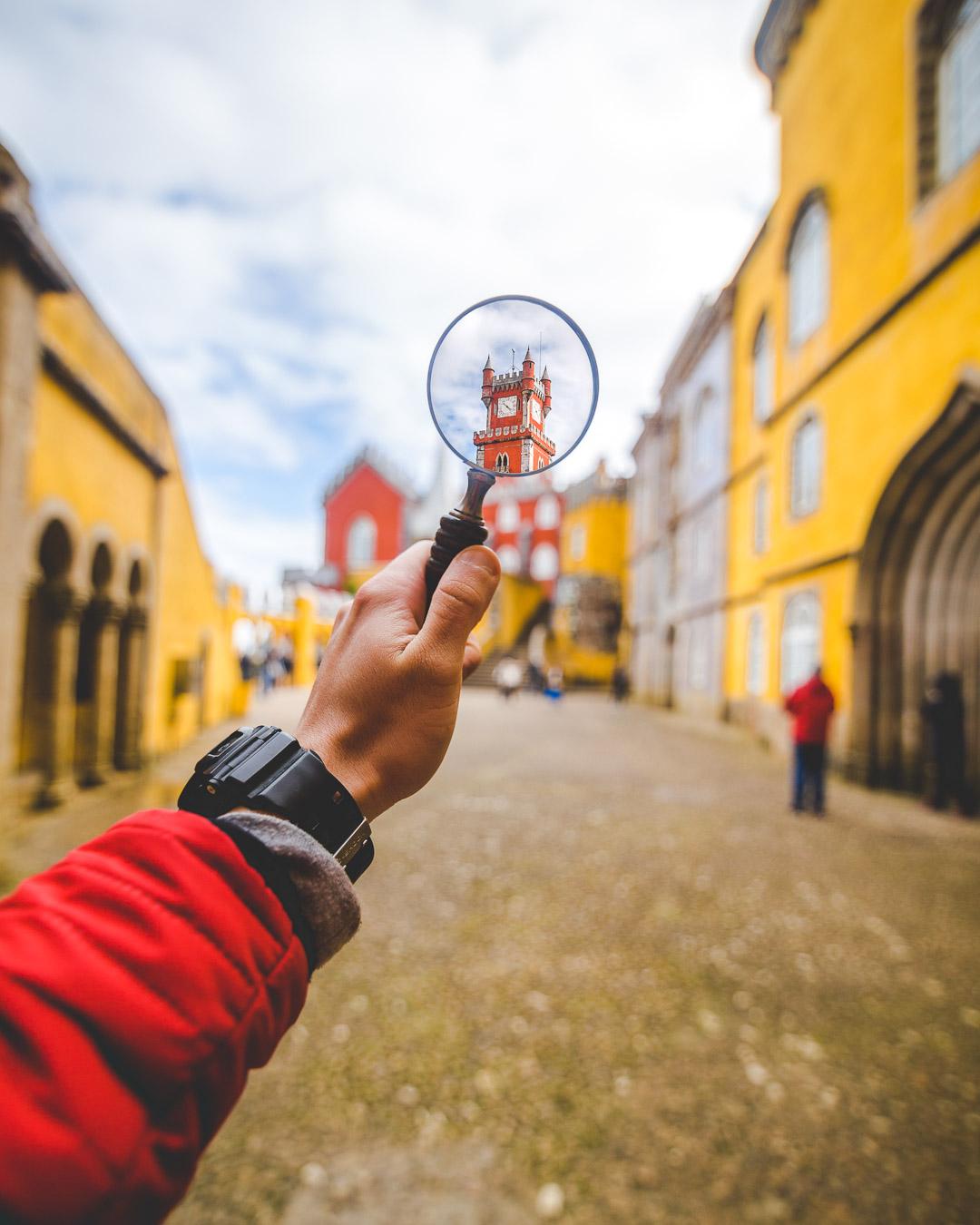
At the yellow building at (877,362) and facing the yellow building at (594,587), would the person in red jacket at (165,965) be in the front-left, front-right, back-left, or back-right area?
back-left

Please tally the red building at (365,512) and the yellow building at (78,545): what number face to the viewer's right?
1

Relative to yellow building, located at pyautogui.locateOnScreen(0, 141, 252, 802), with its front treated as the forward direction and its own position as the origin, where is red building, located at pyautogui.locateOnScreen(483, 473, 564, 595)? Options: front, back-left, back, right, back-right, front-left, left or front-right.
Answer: front-left

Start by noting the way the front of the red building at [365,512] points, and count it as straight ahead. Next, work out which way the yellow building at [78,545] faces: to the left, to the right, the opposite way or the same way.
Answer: to the left

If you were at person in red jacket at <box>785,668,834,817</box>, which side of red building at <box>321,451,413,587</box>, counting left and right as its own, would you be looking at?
front

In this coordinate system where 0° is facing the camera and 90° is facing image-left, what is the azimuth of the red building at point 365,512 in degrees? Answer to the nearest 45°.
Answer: approximately 0°

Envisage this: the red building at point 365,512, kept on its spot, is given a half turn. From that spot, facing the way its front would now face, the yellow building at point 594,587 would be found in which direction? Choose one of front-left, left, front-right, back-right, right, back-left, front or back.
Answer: back-right

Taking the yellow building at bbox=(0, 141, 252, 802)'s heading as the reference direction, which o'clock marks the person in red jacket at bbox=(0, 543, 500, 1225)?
The person in red jacket is roughly at 3 o'clock from the yellow building.

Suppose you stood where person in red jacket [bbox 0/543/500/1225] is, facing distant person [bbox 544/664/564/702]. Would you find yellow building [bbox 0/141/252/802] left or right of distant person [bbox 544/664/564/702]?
left

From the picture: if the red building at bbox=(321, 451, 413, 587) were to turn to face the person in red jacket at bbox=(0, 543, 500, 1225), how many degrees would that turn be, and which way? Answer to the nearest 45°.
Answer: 0° — it already faces them

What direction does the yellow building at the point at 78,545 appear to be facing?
to the viewer's right
